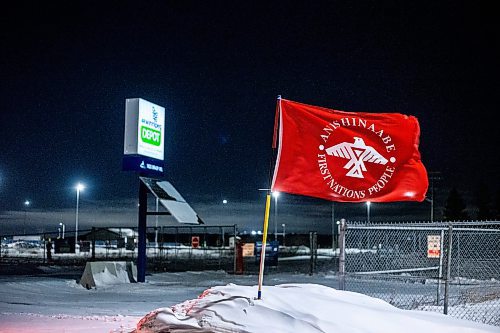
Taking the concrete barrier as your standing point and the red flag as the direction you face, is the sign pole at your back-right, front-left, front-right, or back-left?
back-left

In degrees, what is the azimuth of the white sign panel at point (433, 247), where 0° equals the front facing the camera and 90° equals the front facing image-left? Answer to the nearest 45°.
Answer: approximately 0°

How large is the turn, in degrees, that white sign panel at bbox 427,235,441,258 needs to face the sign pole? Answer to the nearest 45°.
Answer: approximately 135° to its right

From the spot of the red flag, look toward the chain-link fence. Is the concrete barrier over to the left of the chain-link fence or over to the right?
left
